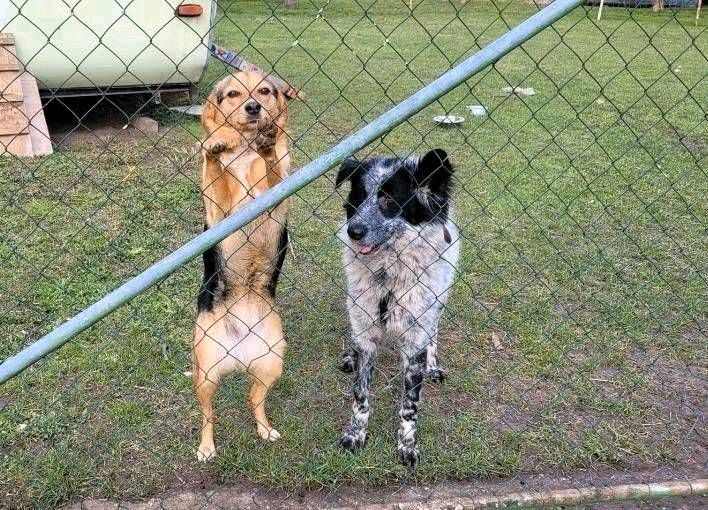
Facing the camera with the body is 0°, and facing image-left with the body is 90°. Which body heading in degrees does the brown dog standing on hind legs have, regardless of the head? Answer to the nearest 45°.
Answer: approximately 0°

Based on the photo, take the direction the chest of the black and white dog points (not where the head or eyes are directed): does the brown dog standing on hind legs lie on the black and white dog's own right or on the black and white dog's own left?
on the black and white dog's own right

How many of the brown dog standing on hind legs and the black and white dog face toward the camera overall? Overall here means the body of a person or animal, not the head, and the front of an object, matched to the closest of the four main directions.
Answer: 2

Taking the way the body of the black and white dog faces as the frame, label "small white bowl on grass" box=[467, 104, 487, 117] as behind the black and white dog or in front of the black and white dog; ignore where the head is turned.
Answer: behind

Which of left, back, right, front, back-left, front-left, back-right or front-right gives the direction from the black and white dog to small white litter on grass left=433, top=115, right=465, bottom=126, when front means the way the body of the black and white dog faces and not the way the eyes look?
back

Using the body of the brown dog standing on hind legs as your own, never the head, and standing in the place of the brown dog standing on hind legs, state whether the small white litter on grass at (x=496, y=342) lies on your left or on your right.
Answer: on your left

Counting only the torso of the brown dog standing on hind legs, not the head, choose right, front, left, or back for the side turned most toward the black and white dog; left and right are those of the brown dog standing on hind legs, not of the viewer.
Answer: left
